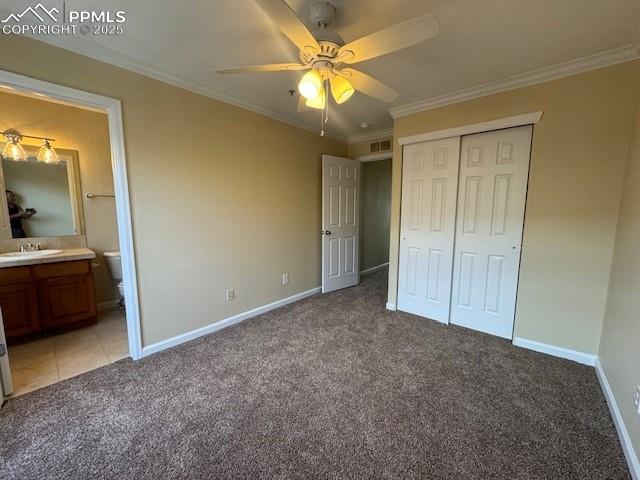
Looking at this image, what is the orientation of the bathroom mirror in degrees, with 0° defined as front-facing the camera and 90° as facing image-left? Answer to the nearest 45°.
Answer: approximately 0°

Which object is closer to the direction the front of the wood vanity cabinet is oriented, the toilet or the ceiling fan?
the ceiling fan

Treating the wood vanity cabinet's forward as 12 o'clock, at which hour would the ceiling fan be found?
The ceiling fan is roughly at 11 o'clock from the wood vanity cabinet.

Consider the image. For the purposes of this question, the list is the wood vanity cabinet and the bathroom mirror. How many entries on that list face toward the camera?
2

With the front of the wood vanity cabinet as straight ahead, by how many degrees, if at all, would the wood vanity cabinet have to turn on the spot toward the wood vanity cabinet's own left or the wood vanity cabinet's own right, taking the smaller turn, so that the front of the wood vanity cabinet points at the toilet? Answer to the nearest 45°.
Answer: approximately 135° to the wood vanity cabinet's own left
